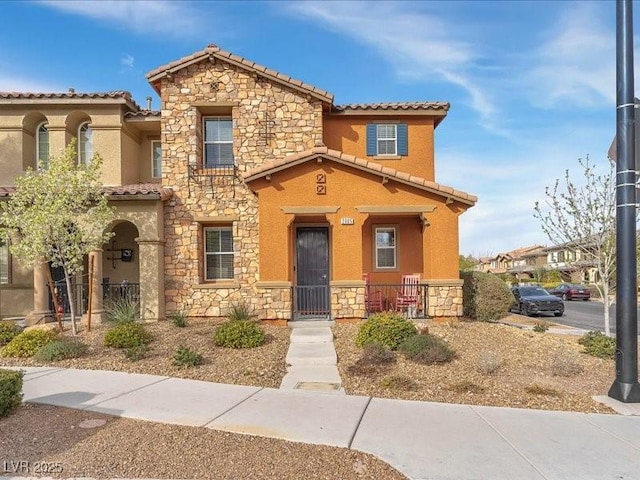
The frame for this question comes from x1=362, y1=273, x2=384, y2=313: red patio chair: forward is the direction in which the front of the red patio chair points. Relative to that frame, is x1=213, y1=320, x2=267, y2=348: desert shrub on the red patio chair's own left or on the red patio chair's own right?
on the red patio chair's own right

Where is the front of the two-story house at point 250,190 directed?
toward the camera

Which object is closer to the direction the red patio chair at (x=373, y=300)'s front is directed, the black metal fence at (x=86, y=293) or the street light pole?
the street light pole

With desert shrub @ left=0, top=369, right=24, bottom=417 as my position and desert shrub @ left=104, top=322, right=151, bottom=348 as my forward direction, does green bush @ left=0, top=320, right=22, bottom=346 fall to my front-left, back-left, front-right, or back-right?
front-left

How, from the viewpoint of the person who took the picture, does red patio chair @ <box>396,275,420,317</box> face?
facing the viewer and to the left of the viewer

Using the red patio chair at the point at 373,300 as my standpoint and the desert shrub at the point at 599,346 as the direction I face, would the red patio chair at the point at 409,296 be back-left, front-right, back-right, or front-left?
front-left

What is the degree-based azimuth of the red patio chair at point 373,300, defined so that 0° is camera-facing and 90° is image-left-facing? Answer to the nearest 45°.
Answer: approximately 270°

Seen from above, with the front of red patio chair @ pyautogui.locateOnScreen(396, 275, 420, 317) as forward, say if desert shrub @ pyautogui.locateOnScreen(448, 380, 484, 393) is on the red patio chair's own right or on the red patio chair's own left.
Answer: on the red patio chair's own left

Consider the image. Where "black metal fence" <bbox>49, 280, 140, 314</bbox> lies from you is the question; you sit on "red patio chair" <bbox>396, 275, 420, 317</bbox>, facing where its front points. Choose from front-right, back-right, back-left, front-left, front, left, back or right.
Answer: front-right

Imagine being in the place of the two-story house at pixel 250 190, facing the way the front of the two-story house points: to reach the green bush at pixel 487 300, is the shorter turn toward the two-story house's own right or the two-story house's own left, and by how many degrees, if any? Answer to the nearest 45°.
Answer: approximately 90° to the two-story house's own left

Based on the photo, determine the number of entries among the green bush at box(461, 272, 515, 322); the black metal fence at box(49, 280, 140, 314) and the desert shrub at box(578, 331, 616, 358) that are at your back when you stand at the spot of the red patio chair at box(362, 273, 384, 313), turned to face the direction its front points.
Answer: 1

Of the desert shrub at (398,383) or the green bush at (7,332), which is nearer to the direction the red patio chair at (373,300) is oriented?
the desert shrub

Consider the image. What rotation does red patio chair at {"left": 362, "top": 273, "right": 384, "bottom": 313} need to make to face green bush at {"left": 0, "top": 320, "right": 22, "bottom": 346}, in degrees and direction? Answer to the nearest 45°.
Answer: approximately 135° to its right
